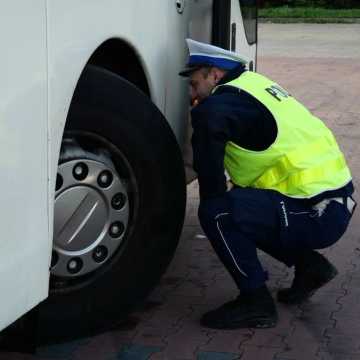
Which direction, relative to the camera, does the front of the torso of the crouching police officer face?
to the viewer's left

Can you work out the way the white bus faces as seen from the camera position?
facing away from the viewer and to the right of the viewer

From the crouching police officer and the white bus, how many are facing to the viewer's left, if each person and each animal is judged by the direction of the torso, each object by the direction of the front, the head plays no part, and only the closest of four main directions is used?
1
